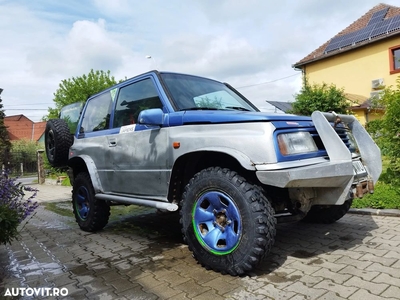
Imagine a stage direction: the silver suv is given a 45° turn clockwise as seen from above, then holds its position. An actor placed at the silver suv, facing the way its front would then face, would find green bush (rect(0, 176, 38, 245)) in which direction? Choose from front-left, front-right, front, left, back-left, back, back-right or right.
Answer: right

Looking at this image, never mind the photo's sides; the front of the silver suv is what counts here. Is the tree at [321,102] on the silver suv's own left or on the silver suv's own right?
on the silver suv's own left

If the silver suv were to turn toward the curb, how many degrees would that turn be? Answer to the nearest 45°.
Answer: approximately 90° to its left

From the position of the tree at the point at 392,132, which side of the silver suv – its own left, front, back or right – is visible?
left

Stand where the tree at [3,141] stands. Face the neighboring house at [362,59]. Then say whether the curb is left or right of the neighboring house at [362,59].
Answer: right

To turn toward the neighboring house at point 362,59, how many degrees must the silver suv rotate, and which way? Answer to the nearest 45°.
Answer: approximately 90° to its left

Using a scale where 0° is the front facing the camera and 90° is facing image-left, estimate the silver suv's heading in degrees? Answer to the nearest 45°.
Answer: approximately 315°
